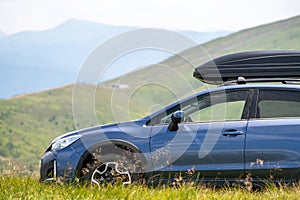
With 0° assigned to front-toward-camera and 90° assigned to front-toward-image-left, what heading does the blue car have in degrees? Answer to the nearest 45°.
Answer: approximately 90°
